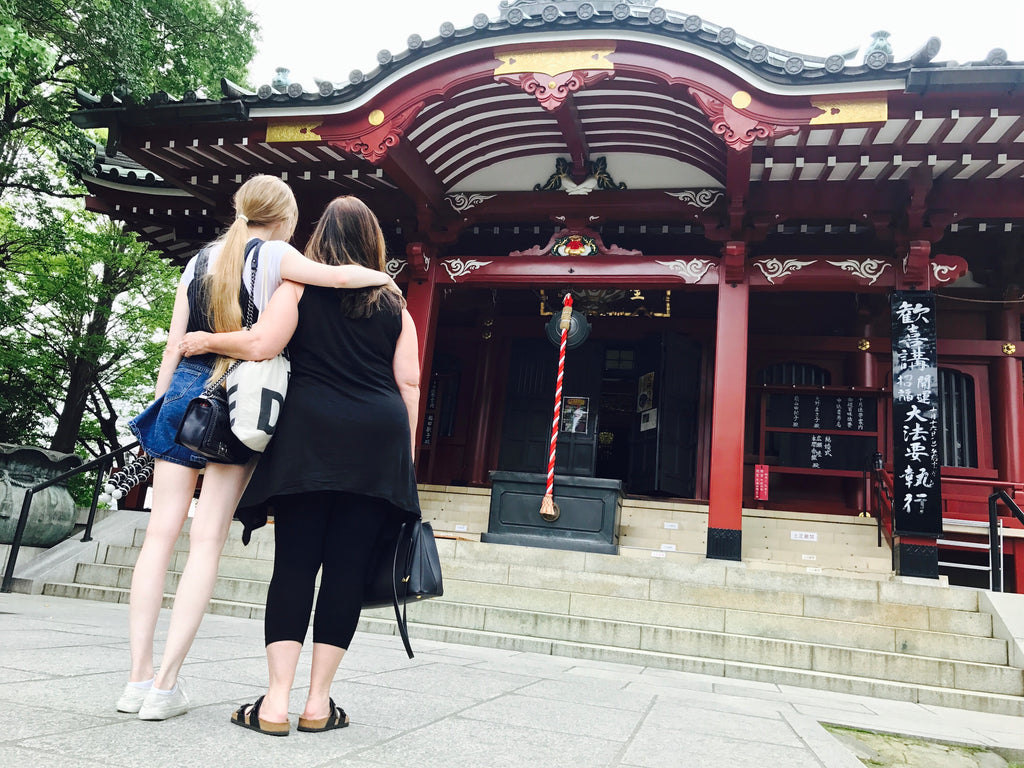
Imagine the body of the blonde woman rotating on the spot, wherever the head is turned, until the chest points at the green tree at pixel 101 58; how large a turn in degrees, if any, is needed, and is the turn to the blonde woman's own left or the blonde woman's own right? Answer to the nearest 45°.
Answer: approximately 45° to the blonde woman's own left

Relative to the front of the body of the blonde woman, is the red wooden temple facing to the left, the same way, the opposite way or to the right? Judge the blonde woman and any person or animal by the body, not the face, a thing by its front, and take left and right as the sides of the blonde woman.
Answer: the opposite way

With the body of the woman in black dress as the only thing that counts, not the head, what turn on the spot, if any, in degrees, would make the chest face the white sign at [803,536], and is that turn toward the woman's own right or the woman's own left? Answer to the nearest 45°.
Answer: approximately 45° to the woman's own right

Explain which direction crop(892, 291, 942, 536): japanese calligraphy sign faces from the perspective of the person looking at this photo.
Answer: facing the viewer

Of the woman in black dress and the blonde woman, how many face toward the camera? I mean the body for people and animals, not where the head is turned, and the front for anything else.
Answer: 0

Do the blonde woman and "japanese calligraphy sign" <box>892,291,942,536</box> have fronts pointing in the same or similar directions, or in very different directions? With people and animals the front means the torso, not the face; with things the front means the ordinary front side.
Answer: very different directions

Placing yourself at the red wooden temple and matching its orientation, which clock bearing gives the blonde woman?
The blonde woman is roughly at 1 o'clock from the red wooden temple.

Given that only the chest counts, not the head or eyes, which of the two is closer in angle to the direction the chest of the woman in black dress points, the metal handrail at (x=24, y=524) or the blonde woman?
the metal handrail

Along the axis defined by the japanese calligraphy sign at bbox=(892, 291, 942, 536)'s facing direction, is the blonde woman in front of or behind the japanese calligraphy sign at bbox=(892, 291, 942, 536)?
in front

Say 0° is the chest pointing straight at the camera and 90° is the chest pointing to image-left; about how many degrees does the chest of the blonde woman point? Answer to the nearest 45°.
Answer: approximately 225°

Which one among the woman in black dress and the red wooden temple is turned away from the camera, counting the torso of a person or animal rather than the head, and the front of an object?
the woman in black dress

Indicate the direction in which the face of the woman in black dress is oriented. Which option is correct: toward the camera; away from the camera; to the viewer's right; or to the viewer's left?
away from the camera

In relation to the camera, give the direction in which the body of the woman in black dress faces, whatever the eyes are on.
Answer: away from the camera
